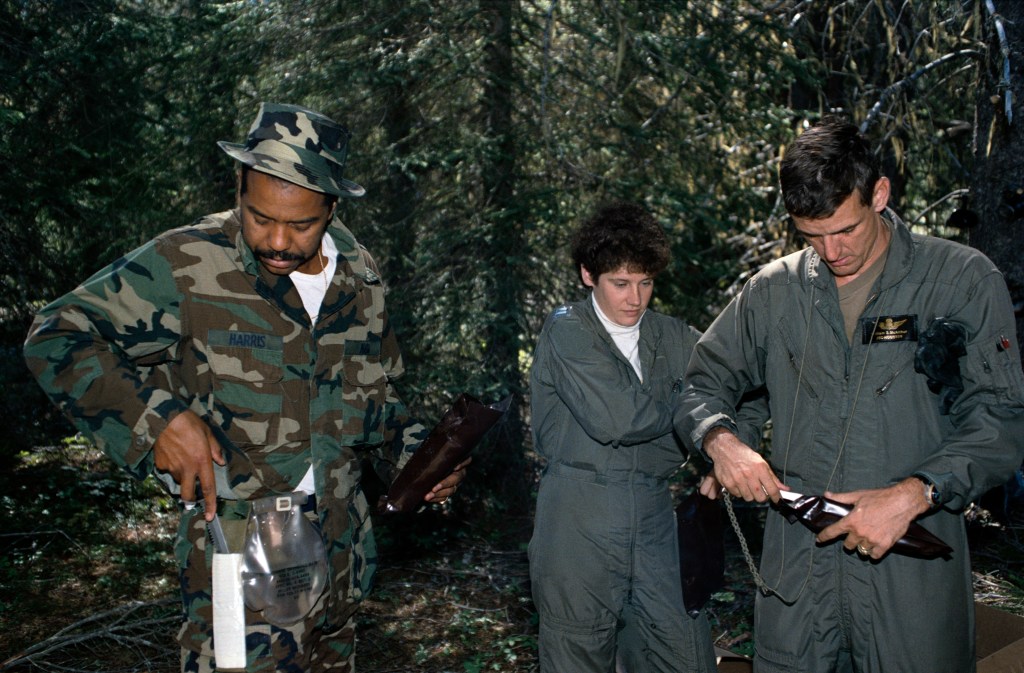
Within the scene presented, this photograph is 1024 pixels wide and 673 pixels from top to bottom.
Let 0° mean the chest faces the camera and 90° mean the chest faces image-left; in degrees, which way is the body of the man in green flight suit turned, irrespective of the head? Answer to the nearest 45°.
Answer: approximately 0°

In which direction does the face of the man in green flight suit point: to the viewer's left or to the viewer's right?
to the viewer's left

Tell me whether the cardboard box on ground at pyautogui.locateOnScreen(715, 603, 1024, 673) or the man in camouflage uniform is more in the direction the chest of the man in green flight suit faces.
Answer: the man in camouflage uniform

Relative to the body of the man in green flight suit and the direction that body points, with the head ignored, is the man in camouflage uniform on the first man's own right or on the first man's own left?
on the first man's own right
